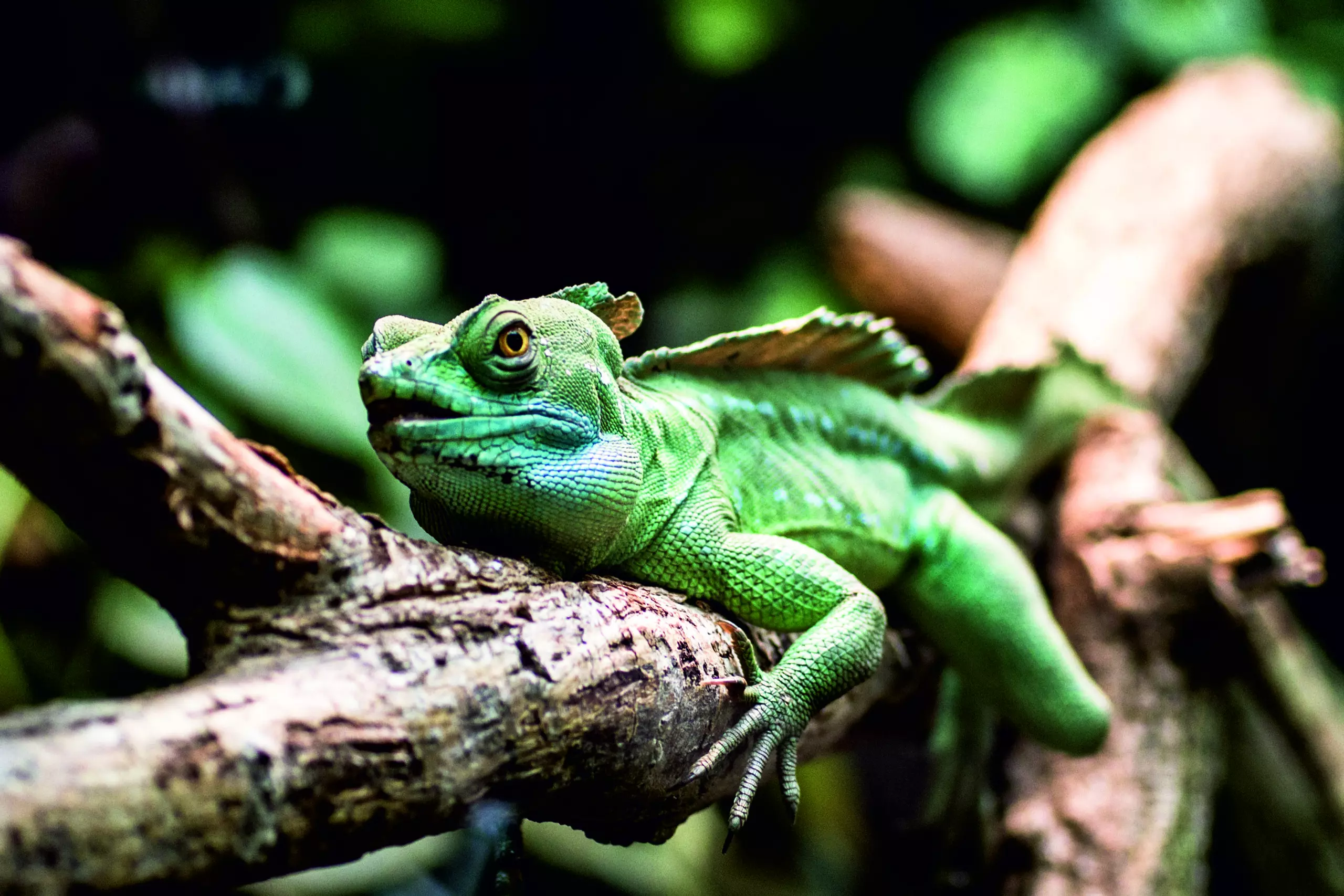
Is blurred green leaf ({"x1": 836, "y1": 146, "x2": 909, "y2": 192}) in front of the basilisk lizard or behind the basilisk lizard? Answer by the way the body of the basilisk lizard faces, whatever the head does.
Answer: behind

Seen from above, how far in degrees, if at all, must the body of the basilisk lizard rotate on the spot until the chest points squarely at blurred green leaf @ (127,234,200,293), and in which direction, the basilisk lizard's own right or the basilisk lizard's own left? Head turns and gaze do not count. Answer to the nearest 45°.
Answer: approximately 90° to the basilisk lizard's own right

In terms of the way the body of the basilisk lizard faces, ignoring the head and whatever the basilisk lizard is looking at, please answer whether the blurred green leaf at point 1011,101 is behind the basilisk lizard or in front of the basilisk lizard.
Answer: behind

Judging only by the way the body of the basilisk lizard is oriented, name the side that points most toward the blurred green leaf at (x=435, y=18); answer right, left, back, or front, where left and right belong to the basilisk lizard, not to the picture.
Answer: right

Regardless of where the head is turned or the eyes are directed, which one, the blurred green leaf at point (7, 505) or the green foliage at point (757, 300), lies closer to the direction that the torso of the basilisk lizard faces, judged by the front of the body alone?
the blurred green leaf

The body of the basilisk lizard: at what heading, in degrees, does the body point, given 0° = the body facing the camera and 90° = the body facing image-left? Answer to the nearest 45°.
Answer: approximately 45°
